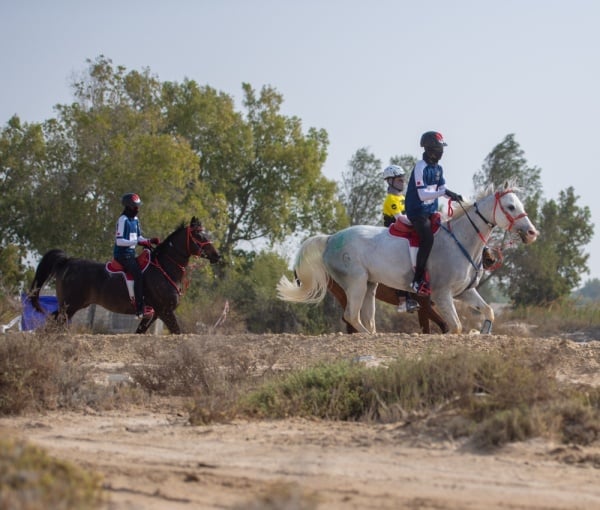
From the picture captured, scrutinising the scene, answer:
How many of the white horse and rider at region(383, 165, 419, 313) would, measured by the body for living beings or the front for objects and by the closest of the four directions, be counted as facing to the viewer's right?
2

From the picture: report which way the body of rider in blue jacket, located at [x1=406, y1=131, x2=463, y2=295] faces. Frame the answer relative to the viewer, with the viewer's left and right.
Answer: facing the viewer and to the right of the viewer

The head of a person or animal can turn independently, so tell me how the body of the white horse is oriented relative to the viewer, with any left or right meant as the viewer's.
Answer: facing to the right of the viewer

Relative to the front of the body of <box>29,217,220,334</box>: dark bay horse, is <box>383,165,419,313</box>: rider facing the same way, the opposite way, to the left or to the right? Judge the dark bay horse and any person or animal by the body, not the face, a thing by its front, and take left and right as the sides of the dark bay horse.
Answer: the same way

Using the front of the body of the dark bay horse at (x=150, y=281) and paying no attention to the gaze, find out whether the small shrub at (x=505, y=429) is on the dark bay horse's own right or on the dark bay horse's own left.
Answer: on the dark bay horse's own right

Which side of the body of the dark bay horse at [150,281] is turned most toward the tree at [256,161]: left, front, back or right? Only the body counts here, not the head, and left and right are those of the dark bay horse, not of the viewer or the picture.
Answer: left

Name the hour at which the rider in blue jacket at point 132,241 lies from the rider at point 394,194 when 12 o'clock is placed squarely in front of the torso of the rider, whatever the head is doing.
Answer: The rider in blue jacket is roughly at 6 o'clock from the rider.

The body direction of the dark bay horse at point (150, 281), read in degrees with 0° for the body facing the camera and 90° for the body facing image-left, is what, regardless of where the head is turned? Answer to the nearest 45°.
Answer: approximately 270°

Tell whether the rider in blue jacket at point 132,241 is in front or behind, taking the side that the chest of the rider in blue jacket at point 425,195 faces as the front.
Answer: behind

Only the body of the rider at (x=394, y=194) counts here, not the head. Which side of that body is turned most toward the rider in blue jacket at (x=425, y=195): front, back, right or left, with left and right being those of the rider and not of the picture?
right

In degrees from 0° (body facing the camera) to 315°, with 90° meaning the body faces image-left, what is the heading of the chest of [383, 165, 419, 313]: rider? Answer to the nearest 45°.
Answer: approximately 270°

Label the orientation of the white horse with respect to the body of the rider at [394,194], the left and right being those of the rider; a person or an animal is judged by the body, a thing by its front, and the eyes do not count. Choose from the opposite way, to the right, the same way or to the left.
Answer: the same way

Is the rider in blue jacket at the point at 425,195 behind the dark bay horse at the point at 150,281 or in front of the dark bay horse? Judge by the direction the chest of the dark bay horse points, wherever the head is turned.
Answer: in front
